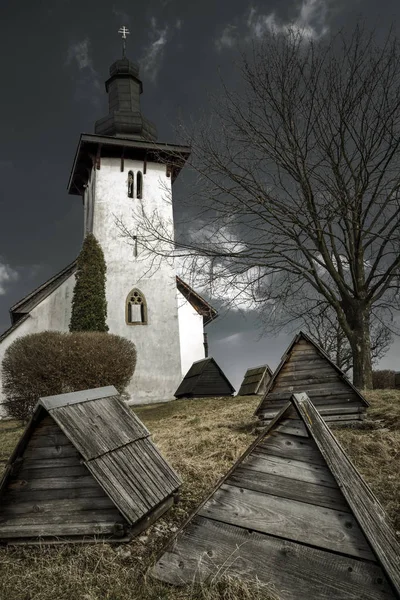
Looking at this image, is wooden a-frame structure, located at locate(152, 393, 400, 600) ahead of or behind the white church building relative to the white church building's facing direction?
ahead

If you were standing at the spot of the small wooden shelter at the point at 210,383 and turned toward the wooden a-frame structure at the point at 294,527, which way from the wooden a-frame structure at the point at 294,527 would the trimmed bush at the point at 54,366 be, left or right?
right

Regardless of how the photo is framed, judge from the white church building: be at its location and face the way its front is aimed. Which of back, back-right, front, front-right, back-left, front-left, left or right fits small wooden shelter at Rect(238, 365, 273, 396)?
front-left

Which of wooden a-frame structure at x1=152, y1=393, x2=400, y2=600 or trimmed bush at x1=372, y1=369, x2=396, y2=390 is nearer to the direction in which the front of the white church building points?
the wooden a-frame structure

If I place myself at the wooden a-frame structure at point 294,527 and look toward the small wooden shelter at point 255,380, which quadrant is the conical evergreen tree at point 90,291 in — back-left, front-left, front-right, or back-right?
front-left

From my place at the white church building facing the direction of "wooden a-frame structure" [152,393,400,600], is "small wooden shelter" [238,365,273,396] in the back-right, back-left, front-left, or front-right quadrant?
front-left

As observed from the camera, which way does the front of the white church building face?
facing the viewer

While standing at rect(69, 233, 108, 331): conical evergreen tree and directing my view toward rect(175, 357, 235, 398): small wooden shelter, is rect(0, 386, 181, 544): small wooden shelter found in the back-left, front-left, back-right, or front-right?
front-right

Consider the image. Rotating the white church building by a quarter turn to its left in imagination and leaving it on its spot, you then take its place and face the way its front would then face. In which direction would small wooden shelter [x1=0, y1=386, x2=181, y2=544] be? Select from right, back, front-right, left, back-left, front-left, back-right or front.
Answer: right

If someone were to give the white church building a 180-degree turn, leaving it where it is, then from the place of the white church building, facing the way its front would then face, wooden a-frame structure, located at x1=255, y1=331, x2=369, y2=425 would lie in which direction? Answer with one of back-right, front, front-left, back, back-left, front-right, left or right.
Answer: back
